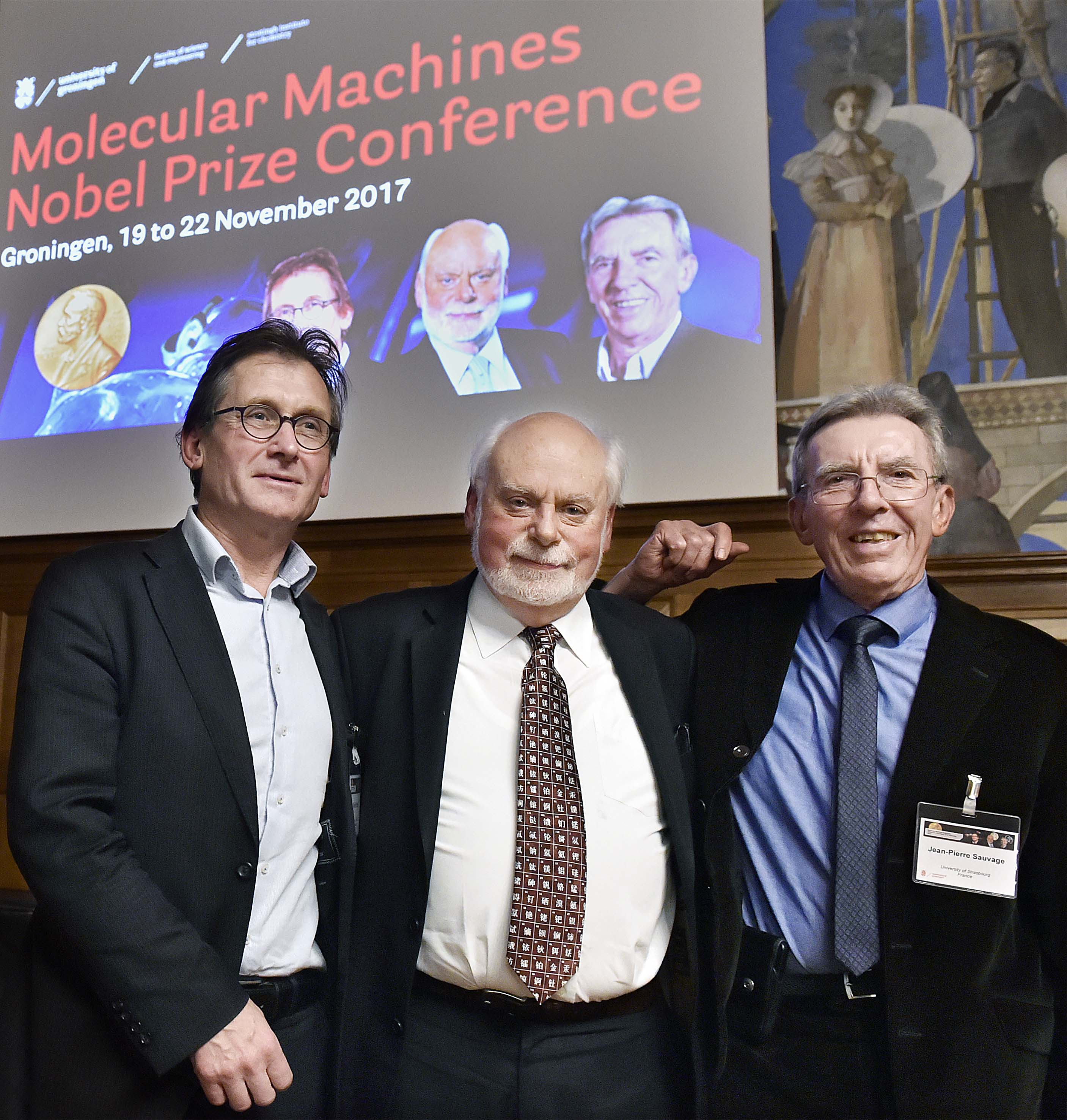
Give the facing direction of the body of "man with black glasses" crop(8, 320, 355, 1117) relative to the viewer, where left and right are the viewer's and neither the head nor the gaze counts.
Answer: facing the viewer and to the right of the viewer

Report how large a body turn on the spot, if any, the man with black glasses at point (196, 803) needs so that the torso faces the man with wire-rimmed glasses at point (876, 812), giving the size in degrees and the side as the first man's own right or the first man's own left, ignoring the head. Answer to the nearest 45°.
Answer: approximately 45° to the first man's own left

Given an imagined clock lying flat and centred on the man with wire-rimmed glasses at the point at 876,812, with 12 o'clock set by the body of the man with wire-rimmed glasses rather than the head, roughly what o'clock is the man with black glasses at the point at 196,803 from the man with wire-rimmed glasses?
The man with black glasses is roughly at 2 o'clock from the man with wire-rimmed glasses.

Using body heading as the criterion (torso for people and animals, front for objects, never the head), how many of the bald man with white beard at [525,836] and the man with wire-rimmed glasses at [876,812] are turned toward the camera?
2

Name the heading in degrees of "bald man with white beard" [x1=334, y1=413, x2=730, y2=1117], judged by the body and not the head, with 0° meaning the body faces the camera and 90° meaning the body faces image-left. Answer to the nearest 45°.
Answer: approximately 0°

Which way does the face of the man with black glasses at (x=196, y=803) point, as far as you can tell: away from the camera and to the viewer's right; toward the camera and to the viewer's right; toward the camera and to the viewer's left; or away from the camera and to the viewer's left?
toward the camera and to the viewer's right
